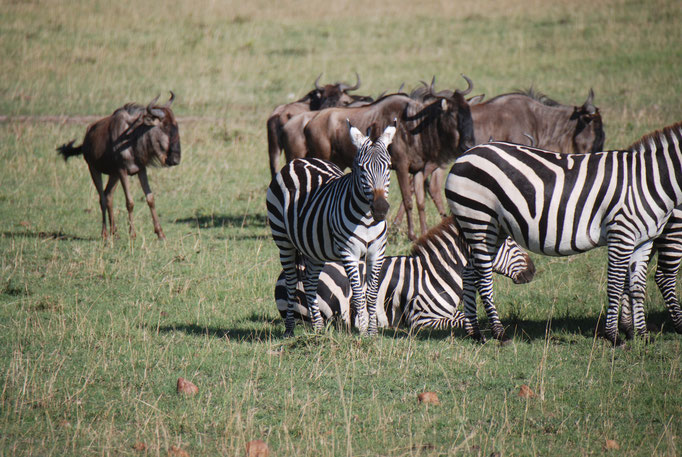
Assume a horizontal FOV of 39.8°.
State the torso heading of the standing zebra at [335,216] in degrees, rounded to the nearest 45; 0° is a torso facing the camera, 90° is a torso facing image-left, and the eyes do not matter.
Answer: approximately 315°

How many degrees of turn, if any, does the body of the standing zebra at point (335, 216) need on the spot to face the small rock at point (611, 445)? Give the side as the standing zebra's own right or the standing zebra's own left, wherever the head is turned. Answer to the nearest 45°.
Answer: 0° — it already faces it

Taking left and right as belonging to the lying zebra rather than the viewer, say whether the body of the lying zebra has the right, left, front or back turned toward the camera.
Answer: right

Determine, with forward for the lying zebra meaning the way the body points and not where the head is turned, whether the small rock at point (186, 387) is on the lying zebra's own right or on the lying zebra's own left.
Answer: on the lying zebra's own right

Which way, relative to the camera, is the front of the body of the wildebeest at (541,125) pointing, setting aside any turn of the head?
to the viewer's right

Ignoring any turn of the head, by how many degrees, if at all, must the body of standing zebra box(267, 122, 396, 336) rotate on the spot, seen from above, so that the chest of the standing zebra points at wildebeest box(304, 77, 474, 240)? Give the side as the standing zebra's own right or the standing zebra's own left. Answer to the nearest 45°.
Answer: approximately 135° to the standing zebra's own left

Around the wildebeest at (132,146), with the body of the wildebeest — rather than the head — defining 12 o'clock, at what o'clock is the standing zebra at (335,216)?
The standing zebra is roughly at 1 o'clock from the wildebeest.

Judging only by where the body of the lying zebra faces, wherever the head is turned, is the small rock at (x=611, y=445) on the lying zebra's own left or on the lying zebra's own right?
on the lying zebra's own right
